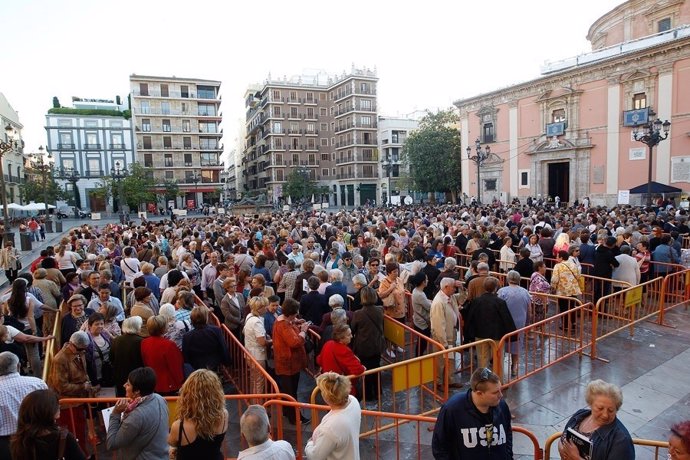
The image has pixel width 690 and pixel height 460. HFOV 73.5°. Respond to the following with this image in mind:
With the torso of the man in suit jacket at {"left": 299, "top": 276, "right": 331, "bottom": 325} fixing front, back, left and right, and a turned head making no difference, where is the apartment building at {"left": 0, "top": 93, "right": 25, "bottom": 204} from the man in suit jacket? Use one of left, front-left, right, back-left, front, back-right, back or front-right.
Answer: front-left

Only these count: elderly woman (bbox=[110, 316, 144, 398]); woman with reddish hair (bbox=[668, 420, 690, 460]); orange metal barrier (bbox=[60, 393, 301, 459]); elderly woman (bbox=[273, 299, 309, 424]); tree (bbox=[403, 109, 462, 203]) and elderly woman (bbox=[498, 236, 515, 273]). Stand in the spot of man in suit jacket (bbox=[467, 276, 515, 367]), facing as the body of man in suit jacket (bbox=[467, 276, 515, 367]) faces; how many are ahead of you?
2

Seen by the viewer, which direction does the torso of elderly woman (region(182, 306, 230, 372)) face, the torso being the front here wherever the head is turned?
away from the camera

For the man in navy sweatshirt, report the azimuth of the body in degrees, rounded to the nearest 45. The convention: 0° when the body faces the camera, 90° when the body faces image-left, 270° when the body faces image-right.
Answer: approximately 315°

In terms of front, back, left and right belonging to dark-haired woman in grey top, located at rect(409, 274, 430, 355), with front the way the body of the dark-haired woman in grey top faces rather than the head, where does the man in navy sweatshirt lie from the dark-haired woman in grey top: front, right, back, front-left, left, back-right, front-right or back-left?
right

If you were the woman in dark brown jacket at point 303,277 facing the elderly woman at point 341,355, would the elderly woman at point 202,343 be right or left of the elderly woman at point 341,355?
right

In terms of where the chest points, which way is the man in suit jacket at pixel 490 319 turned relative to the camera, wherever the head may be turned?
away from the camera

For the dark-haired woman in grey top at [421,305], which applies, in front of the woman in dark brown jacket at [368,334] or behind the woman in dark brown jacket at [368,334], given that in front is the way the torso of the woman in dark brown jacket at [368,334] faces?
in front

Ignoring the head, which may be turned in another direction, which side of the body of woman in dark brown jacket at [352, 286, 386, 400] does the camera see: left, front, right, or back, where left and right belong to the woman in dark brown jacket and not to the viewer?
back

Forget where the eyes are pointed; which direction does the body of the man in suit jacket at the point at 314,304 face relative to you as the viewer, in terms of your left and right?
facing away from the viewer

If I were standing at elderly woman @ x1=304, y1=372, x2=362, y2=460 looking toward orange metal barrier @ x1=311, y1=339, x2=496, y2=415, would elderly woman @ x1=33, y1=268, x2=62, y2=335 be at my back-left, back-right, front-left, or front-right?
front-left

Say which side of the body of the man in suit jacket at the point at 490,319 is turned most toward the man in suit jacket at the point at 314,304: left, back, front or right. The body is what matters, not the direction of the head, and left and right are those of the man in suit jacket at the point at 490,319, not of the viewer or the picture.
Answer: left

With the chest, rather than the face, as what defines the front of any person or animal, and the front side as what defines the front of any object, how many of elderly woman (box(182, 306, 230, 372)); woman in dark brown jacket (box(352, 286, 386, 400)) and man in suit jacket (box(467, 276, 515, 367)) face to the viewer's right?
0

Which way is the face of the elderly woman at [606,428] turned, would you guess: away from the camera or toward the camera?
toward the camera

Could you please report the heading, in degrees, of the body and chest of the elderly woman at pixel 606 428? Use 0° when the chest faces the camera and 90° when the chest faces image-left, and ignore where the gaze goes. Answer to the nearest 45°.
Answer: approximately 45°

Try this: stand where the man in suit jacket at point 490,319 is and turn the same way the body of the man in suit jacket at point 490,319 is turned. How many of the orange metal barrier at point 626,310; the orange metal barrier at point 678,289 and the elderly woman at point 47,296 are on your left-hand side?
1

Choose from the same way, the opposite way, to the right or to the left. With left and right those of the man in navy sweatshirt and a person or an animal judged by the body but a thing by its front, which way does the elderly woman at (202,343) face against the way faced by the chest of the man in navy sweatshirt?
the opposite way
